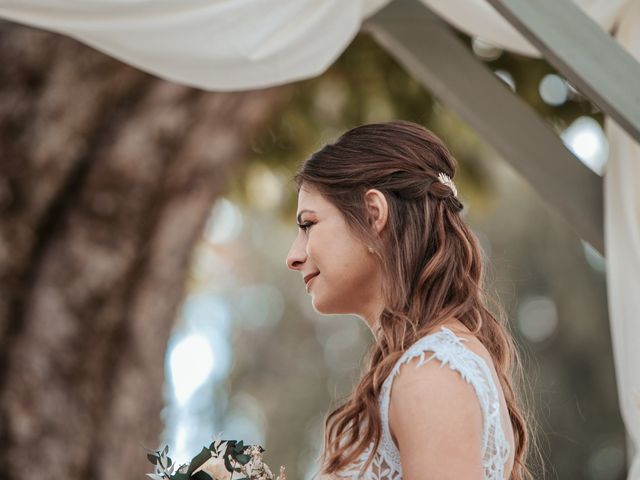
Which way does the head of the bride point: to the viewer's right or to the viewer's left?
to the viewer's left

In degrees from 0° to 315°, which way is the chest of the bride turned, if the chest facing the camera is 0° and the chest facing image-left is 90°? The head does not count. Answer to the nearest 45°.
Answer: approximately 90°

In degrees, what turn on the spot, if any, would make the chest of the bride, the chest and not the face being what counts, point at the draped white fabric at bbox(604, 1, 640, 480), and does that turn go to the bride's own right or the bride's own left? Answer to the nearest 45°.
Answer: approximately 135° to the bride's own right
